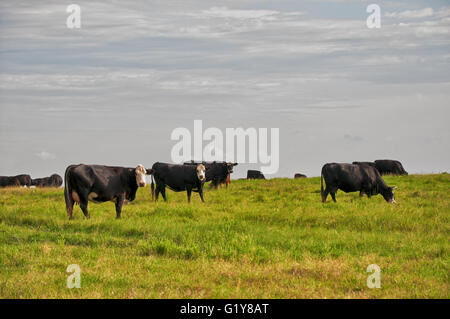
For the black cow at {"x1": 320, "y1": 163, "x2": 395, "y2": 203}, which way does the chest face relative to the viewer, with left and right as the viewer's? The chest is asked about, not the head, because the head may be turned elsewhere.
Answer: facing to the right of the viewer

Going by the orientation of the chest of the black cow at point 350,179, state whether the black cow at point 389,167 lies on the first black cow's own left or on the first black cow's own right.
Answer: on the first black cow's own left

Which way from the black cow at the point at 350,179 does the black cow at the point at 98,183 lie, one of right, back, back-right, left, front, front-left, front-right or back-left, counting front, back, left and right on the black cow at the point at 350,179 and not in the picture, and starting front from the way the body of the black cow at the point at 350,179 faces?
back-right

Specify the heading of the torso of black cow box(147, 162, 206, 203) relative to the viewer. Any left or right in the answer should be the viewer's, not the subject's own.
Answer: facing to the right of the viewer

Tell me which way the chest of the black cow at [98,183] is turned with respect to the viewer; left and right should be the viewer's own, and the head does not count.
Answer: facing to the right of the viewer

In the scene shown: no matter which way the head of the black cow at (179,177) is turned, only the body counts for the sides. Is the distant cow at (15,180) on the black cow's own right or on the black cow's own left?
on the black cow's own left

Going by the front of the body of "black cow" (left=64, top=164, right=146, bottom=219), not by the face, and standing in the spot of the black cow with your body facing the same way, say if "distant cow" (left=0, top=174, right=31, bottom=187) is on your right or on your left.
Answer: on your left
